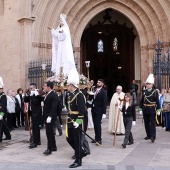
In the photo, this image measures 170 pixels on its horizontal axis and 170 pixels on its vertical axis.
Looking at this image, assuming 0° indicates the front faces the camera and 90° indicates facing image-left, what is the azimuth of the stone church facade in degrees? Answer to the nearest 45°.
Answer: approximately 0°

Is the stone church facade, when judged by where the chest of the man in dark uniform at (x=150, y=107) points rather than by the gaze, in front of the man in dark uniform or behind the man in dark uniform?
behind

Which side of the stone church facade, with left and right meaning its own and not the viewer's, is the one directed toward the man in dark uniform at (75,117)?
front

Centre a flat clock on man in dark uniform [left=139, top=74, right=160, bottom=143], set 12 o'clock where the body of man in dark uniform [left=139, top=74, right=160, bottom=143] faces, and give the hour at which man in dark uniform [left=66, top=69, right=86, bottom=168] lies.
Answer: man in dark uniform [left=66, top=69, right=86, bottom=168] is roughly at 1 o'clock from man in dark uniform [left=139, top=74, right=160, bottom=143].

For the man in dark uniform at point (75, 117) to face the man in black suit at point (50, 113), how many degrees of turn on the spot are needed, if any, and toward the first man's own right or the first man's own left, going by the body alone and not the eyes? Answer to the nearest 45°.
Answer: approximately 90° to the first man's own right

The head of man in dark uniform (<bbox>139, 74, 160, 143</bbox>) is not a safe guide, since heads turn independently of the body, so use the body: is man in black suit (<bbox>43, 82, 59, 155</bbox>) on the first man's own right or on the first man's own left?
on the first man's own right

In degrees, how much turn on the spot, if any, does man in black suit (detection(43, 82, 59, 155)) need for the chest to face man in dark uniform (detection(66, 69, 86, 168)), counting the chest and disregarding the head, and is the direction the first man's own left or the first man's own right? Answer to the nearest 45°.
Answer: approximately 135° to the first man's own left

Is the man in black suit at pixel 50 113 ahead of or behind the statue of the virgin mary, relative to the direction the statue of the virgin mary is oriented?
ahead

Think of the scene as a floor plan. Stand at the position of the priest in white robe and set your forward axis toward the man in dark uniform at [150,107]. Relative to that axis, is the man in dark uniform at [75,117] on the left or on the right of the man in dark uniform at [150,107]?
right

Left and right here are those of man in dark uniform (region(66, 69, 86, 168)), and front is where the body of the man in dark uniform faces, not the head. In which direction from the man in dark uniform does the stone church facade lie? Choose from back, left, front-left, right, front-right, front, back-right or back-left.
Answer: back-right
